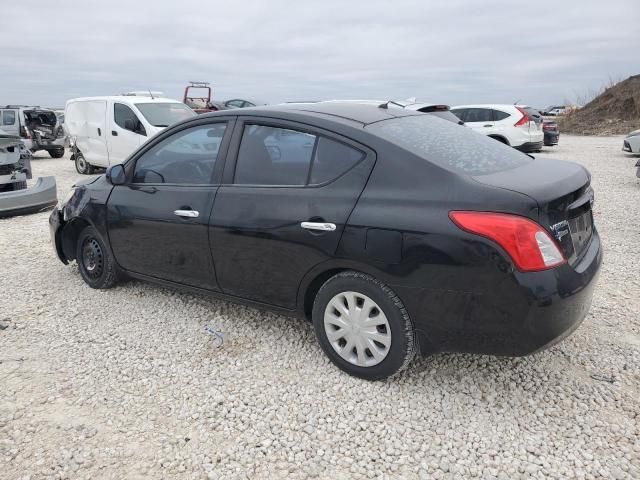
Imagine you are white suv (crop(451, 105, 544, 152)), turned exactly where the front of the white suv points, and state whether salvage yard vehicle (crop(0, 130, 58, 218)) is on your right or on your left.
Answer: on your left

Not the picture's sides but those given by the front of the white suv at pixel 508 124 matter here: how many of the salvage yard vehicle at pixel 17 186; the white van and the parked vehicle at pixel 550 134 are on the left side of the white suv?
2

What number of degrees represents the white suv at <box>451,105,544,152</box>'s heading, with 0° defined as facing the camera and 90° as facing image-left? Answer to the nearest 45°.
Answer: approximately 135°

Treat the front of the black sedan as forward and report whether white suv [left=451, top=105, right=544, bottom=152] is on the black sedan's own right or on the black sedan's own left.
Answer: on the black sedan's own right

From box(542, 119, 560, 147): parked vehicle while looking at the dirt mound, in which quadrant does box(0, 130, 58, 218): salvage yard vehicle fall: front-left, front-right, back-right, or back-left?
back-left

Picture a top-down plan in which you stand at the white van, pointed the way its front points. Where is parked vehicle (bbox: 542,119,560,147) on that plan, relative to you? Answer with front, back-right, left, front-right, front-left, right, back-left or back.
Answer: front-left

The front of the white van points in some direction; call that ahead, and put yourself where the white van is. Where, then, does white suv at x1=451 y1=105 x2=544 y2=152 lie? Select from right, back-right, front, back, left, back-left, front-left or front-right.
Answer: front-left

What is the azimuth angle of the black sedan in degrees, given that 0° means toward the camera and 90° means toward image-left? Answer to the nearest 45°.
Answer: approximately 135°

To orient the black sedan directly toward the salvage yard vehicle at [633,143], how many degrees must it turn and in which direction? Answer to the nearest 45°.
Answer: approximately 90° to its right

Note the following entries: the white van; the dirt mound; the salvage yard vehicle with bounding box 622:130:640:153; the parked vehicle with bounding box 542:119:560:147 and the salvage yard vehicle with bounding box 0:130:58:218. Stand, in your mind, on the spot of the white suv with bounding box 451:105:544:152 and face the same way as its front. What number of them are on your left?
2

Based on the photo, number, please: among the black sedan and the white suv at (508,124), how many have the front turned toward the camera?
0

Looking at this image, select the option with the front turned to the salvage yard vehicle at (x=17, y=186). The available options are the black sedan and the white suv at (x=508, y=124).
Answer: the black sedan

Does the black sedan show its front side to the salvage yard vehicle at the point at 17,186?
yes

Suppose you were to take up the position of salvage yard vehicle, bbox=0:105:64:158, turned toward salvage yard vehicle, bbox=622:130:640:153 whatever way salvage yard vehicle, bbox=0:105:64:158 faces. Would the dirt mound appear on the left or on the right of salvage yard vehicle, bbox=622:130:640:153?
left

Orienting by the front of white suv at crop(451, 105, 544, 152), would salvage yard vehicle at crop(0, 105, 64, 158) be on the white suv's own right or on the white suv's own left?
on the white suv's own left

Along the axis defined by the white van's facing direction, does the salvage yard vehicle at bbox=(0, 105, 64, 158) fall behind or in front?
behind
